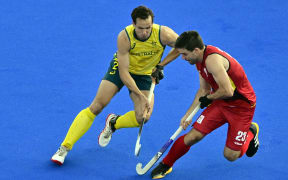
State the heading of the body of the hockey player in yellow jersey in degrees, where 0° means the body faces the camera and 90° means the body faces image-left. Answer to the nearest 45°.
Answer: approximately 0°
